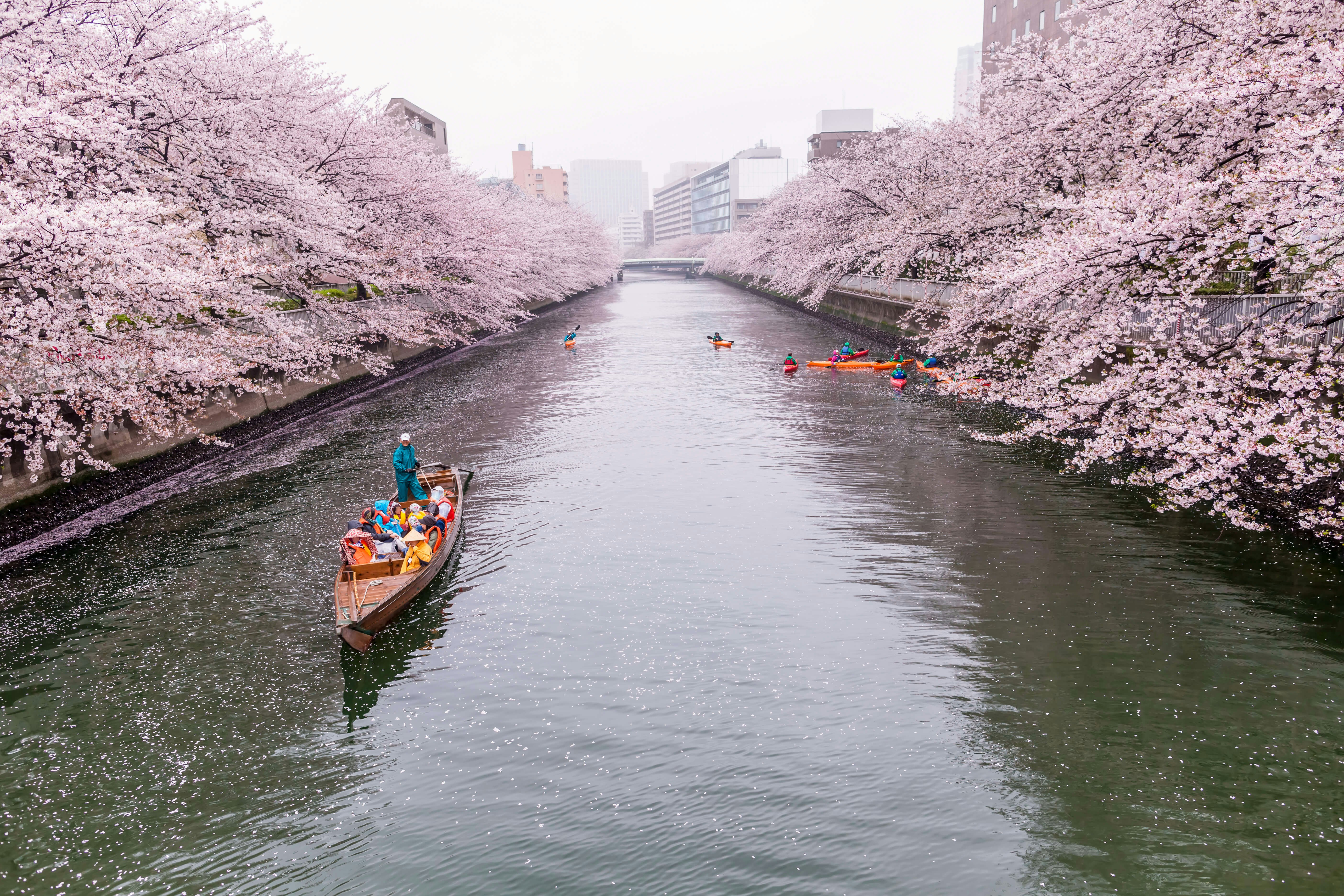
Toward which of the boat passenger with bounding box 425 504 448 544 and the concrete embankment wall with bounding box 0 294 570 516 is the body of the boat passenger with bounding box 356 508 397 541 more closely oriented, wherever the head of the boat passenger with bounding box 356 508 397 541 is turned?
the boat passenger

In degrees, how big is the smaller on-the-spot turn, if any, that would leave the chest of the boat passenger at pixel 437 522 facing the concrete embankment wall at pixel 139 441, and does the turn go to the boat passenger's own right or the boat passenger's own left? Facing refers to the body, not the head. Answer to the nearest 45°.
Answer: approximately 45° to the boat passenger's own right
